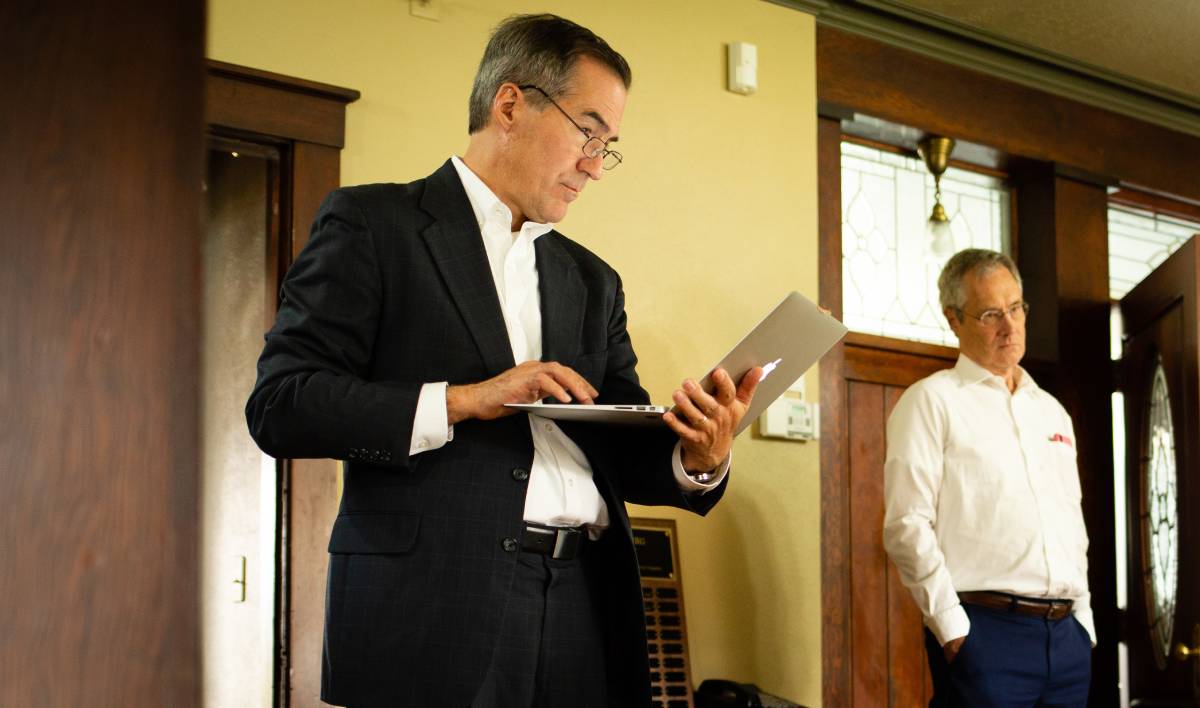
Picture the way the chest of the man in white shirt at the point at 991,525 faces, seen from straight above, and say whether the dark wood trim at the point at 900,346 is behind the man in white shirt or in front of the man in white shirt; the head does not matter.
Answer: behind

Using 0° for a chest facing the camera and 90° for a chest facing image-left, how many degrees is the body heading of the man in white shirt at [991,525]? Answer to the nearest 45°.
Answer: approximately 315°

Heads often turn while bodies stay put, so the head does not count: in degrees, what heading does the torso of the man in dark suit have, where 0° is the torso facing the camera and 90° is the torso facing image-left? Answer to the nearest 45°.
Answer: approximately 315°

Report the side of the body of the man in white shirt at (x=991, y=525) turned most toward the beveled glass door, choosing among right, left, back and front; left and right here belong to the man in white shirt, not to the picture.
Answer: left

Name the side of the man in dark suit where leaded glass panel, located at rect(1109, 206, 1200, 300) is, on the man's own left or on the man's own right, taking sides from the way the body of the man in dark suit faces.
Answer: on the man's own left

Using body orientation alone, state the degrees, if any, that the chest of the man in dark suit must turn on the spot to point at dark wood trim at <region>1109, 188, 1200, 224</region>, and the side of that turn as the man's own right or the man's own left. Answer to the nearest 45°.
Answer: approximately 90° to the man's own left
